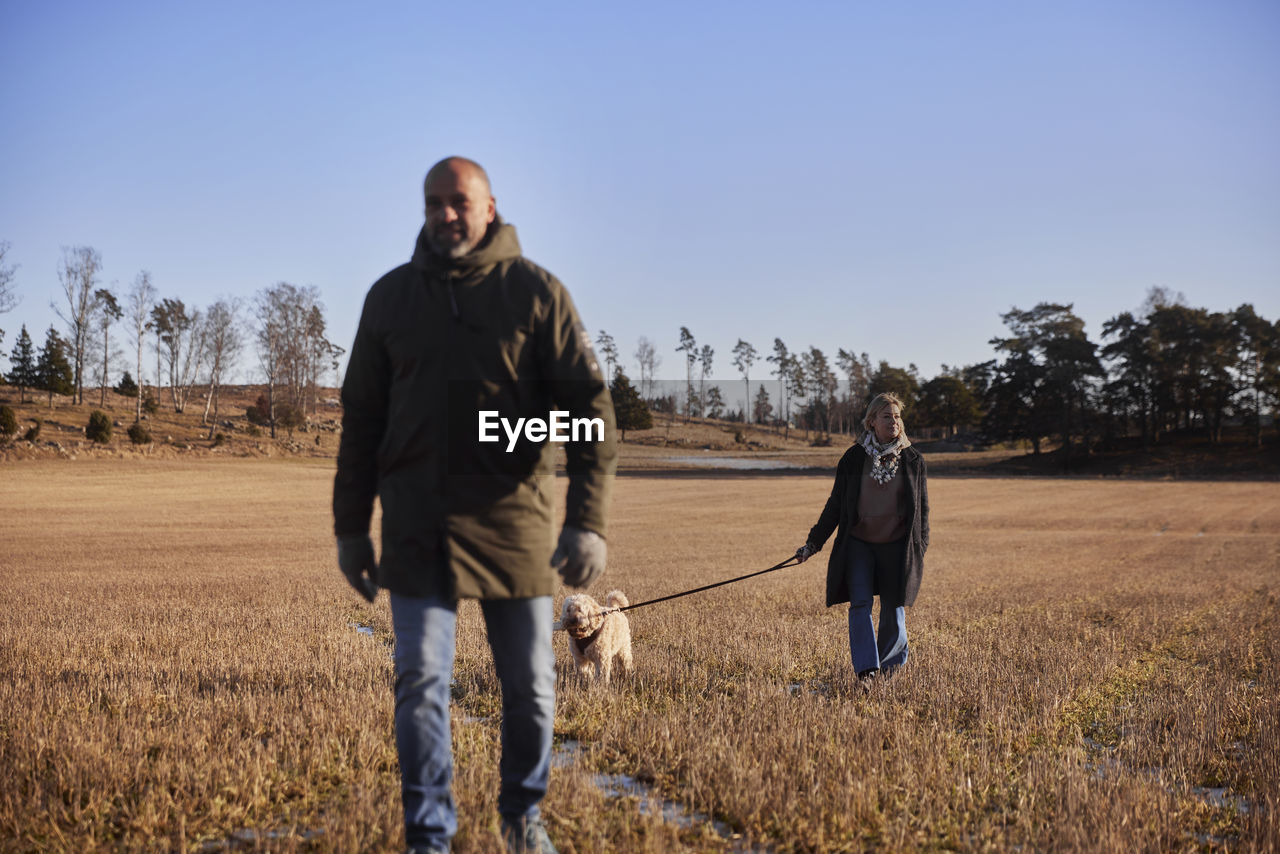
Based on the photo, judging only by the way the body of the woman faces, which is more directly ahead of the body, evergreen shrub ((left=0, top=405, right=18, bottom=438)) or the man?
the man

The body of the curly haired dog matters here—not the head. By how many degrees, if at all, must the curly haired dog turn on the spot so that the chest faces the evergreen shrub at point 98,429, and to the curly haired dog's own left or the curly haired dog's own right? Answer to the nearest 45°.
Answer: approximately 90° to the curly haired dog's own right

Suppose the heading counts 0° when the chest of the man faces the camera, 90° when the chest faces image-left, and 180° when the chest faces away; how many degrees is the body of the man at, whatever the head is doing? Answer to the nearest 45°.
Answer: approximately 0°

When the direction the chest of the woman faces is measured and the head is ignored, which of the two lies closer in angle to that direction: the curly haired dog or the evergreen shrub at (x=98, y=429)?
the curly haired dog

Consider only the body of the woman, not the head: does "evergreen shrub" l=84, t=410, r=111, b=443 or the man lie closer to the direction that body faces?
the man

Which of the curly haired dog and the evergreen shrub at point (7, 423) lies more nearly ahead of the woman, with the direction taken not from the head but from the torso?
the curly haired dog

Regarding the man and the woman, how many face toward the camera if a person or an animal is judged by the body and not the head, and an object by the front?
2

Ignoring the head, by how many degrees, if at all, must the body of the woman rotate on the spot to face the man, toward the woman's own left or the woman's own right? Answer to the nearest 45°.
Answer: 0° — they already face them

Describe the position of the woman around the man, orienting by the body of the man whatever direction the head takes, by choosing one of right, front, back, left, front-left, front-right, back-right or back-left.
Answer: back-left

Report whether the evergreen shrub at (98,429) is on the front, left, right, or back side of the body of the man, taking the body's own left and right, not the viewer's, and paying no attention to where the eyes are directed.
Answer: back

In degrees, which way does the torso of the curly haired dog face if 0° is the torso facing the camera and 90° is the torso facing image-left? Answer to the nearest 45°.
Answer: approximately 45°

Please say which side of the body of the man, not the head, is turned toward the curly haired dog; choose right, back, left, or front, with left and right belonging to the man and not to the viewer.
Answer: back
